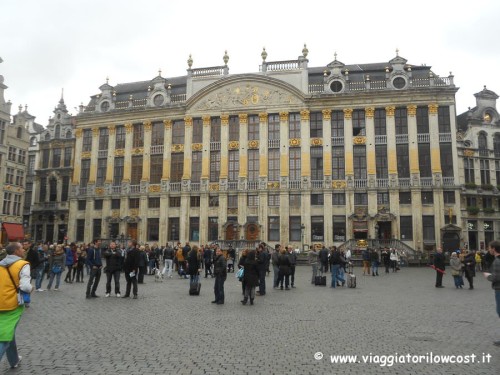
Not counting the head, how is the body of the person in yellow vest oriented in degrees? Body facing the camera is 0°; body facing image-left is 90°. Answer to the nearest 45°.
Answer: approximately 225°

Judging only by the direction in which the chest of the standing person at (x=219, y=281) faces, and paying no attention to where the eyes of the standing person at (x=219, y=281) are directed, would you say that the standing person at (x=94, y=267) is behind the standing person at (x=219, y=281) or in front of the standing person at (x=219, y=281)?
in front

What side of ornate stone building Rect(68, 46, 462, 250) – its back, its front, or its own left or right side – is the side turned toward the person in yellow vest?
front

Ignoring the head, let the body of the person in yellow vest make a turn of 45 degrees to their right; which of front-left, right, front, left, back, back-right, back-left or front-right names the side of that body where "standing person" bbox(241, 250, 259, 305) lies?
front-left

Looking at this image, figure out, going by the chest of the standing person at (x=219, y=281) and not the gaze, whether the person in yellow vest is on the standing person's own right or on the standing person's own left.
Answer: on the standing person's own left

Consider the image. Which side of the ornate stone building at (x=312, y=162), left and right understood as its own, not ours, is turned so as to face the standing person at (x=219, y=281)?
front

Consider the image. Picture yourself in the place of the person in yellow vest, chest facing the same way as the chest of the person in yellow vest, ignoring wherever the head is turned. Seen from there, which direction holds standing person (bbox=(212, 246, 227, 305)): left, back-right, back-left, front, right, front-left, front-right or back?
front

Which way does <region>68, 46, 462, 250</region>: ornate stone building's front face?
toward the camera

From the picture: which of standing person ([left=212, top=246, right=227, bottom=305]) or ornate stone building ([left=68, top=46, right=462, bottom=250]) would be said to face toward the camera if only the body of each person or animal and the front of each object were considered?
the ornate stone building
